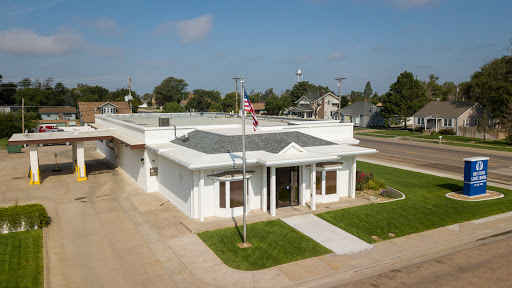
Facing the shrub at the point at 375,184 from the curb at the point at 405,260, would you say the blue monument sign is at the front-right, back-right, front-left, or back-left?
front-right

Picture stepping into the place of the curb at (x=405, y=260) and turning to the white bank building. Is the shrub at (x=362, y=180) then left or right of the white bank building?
right

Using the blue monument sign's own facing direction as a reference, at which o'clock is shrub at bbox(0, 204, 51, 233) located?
The shrub is roughly at 3 o'clock from the blue monument sign.

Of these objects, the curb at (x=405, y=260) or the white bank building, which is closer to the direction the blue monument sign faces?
the curb

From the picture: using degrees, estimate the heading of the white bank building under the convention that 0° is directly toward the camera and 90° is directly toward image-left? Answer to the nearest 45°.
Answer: approximately 315°

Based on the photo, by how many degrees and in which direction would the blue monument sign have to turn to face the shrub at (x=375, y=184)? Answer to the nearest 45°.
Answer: approximately 135° to its right

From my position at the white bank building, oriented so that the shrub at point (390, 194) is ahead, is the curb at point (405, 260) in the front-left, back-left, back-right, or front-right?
front-right

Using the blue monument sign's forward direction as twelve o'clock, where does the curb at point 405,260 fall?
The curb is roughly at 2 o'clock from the blue monument sign.

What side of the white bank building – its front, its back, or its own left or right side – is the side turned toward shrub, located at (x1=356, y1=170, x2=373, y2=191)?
left

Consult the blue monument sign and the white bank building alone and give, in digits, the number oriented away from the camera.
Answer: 0

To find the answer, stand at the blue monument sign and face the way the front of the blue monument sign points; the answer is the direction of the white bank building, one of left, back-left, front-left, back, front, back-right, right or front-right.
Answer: right

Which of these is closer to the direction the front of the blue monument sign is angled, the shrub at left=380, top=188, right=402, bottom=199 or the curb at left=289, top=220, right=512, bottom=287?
the curb

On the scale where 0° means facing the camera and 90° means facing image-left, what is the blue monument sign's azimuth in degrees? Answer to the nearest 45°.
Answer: approximately 315°
